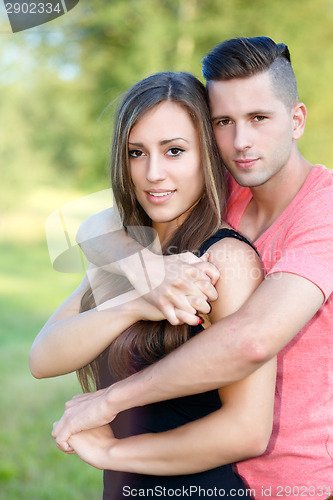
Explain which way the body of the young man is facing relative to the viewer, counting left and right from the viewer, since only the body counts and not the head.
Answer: facing the viewer and to the left of the viewer
